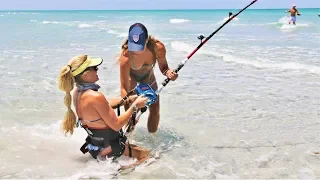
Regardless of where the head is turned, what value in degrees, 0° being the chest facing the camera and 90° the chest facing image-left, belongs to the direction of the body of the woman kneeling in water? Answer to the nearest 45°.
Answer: approximately 225°

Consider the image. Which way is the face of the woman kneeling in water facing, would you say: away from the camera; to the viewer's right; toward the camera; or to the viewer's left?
to the viewer's right

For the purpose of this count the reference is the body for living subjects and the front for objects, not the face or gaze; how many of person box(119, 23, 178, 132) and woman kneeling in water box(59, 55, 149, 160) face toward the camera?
1

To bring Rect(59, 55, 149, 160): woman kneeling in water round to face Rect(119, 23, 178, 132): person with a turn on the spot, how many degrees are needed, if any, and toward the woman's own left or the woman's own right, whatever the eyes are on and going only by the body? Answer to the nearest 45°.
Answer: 0° — they already face them

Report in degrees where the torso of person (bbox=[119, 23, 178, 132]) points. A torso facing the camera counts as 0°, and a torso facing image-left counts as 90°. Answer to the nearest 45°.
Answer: approximately 0°

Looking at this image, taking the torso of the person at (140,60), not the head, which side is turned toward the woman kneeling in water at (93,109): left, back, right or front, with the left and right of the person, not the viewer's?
front
